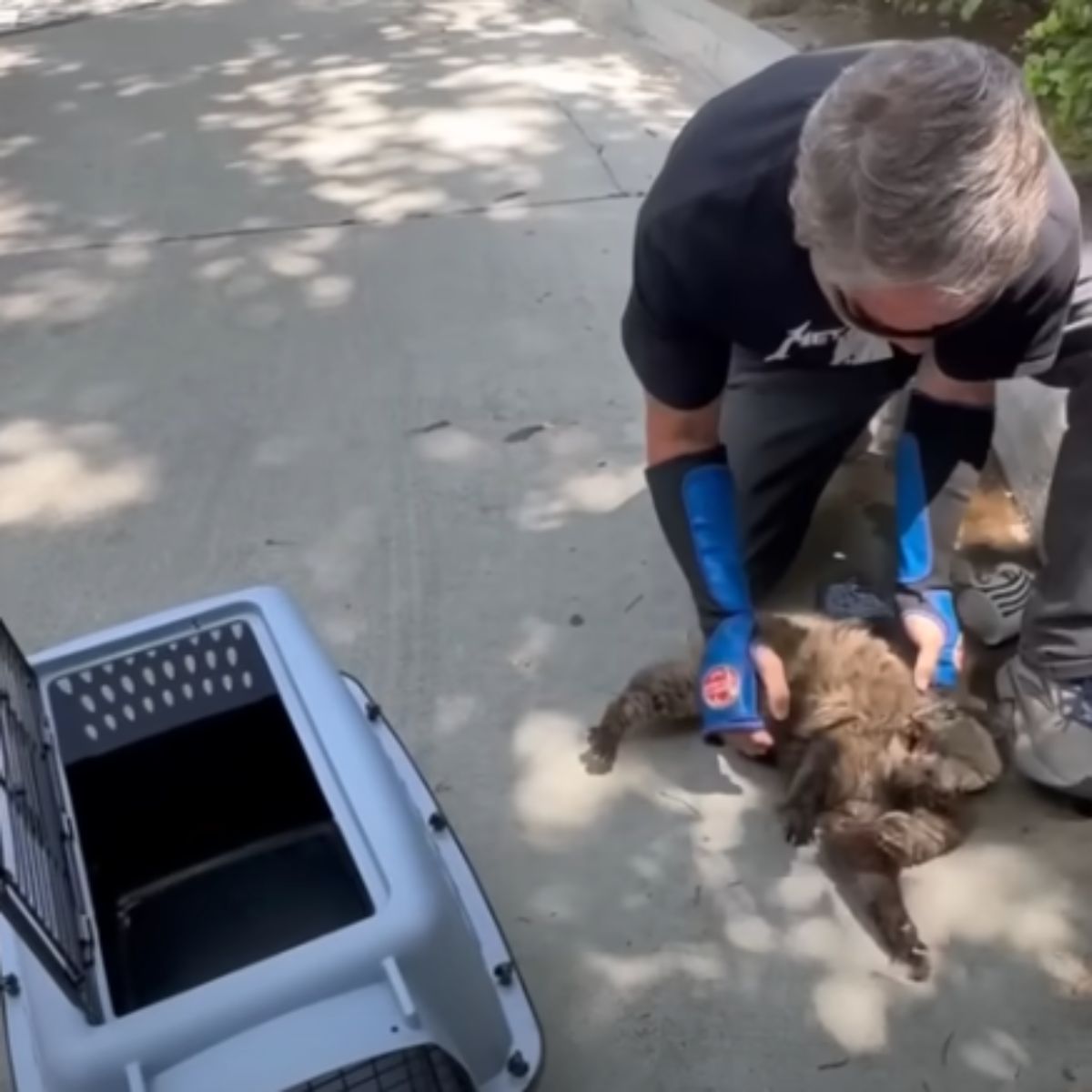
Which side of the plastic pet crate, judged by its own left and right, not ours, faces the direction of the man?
left

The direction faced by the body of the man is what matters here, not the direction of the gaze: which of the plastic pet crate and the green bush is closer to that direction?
the plastic pet crate

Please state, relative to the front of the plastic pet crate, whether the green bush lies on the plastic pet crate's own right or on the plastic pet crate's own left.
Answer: on the plastic pet crate's own left

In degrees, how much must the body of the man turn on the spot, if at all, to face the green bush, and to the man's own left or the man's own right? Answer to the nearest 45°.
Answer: approximately 180°

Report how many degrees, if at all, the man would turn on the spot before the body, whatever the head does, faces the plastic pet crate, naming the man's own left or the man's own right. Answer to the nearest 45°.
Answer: approximately 45° to the man's own right

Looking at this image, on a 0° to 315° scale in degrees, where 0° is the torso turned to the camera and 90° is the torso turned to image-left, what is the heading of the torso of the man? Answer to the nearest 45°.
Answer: approximately 0°

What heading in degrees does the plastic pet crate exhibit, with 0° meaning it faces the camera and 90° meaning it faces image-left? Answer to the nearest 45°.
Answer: approximately 315°
